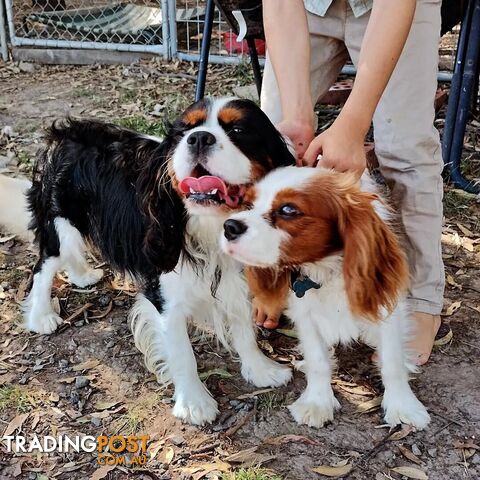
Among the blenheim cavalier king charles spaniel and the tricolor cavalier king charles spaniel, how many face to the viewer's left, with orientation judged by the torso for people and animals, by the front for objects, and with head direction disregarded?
0

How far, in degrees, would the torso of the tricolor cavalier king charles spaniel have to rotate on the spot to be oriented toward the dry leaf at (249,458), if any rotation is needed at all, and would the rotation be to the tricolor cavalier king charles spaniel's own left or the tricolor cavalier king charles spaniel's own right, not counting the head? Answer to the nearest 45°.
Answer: approximately 45° to the tricolor cavalier king charles spaniel's own right

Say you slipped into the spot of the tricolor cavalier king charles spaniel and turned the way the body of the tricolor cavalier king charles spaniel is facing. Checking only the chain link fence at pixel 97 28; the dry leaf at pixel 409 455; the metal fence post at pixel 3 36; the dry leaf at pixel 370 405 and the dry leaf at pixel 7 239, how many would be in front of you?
2

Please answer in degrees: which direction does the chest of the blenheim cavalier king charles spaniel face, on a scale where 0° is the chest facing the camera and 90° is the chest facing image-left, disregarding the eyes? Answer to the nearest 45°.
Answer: approximately 0°

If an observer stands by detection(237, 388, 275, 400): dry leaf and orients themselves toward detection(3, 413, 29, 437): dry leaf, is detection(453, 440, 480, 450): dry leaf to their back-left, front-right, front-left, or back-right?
back-left

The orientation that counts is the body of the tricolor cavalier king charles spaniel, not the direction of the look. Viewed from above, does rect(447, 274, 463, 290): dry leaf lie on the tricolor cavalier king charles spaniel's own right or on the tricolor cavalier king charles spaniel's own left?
on the tricolor cavalier king charles spaniel's own left

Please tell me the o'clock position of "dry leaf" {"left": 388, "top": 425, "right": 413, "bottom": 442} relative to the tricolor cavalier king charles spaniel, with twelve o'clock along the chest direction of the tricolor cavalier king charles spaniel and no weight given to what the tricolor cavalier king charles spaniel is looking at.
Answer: The dry leaf is roughly at 12 o'clock from the tricolor cavalier king charles spaniel.

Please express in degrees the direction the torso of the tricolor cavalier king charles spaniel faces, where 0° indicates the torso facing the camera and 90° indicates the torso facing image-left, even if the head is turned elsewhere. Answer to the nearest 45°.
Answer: approximately 315°

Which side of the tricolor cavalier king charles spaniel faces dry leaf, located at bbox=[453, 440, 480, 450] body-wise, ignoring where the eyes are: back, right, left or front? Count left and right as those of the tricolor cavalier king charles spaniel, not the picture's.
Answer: front

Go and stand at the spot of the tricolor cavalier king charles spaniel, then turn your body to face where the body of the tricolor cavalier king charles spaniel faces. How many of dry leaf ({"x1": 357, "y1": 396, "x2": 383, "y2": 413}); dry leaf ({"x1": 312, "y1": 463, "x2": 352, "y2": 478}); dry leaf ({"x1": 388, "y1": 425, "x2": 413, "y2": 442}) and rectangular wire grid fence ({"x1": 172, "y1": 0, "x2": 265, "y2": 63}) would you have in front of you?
3
